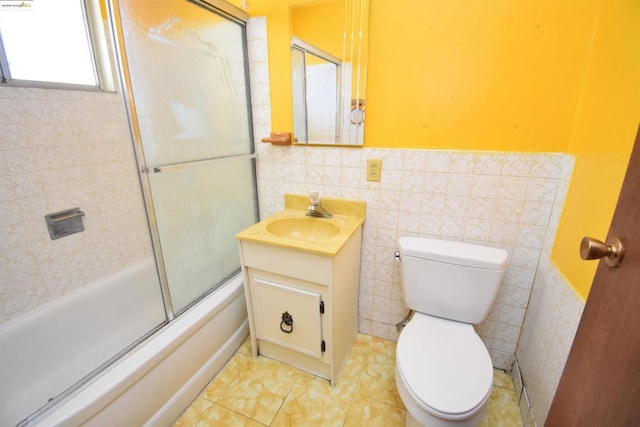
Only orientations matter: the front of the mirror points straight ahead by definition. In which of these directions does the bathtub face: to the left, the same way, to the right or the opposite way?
to the left

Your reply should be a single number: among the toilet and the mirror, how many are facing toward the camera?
2

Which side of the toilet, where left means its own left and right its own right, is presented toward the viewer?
front

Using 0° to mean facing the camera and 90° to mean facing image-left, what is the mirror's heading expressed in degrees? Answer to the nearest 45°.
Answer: approximately 0°

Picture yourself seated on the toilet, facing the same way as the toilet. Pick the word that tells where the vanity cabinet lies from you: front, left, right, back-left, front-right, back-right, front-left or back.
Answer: right

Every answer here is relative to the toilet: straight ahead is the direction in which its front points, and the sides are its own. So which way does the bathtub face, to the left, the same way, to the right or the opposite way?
to the left

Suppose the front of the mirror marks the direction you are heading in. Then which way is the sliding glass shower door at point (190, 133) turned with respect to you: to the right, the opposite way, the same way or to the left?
to the left

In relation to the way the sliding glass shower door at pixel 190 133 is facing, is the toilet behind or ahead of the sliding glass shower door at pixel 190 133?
ahead

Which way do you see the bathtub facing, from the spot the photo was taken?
facing the viewer and to the right of the viewer

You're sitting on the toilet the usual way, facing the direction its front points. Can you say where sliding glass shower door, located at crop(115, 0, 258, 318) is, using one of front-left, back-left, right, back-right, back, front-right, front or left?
right
